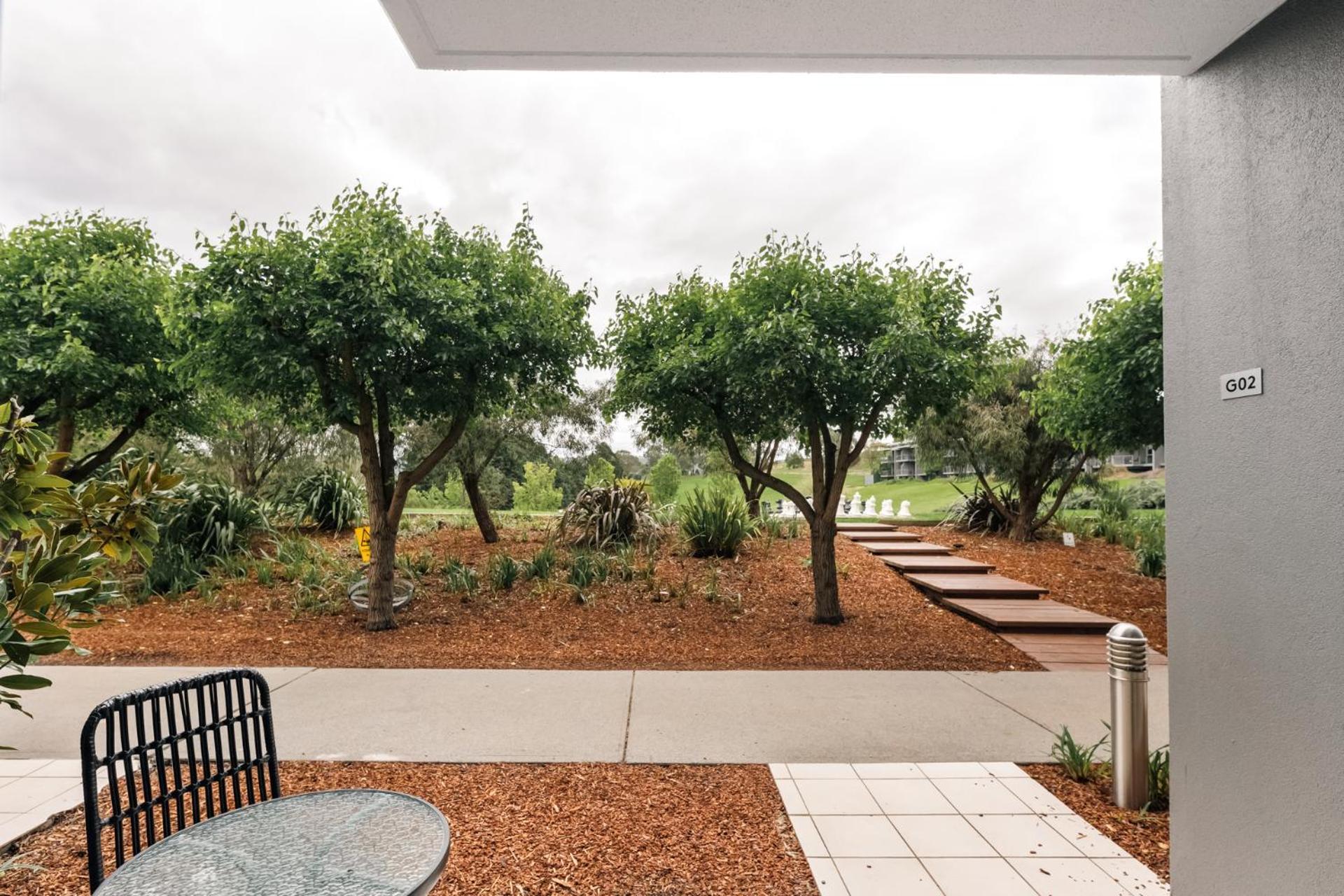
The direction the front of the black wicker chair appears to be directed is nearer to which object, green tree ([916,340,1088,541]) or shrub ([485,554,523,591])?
the green tree

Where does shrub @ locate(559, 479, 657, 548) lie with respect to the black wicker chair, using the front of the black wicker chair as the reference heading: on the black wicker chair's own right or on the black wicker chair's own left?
on the black wicker chair's own left

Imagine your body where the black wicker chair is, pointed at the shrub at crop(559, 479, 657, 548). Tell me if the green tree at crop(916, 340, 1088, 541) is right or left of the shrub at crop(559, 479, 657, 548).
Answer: right
